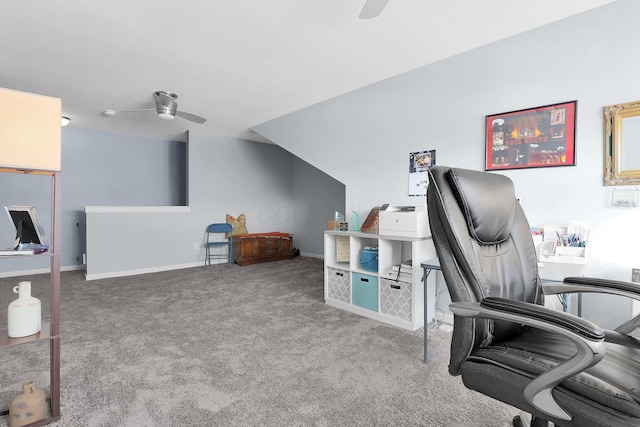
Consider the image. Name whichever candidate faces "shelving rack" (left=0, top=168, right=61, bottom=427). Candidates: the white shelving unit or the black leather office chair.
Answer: the white shelving unit

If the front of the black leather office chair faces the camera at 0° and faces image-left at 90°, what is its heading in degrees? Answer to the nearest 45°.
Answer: approximately 315°

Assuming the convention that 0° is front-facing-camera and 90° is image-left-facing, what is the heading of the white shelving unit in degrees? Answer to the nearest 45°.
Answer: approximately 45°

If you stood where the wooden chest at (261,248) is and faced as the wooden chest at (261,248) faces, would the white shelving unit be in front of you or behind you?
in front

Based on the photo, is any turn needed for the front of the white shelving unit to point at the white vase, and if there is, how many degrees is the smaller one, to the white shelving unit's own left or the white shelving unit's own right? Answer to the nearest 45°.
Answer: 0° — it already faces it

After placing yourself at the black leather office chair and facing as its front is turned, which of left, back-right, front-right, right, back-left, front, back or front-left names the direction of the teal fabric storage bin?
back

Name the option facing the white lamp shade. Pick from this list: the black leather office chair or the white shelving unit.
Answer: the white shelving unit

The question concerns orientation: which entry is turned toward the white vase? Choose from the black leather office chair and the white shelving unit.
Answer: the white shelving unit

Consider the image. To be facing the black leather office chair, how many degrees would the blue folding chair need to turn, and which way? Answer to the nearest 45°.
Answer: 0° — it already faces it

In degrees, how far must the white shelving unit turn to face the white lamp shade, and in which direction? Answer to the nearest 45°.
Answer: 0° — it already faces it
